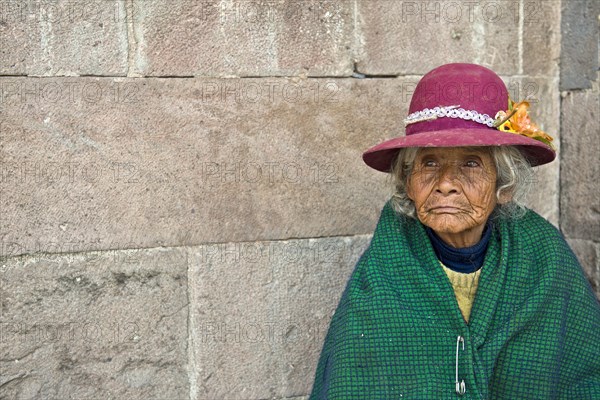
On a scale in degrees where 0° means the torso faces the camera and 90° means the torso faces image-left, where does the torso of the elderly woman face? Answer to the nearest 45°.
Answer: approximately 0°
